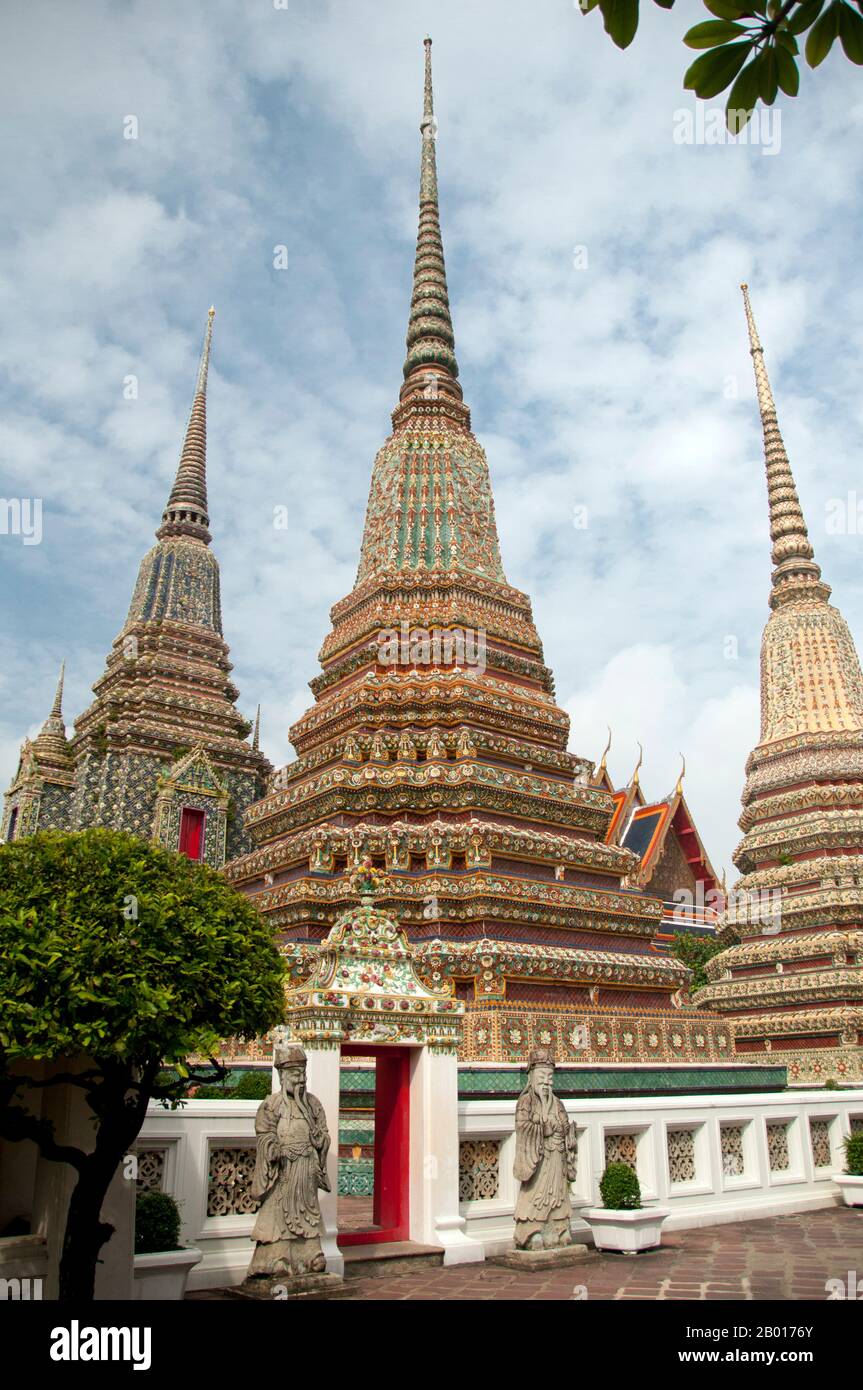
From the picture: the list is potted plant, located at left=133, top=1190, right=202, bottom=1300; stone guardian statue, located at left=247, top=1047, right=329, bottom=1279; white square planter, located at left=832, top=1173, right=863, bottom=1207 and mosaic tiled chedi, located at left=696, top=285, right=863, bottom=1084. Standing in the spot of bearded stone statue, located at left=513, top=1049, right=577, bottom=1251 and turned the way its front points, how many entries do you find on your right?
2

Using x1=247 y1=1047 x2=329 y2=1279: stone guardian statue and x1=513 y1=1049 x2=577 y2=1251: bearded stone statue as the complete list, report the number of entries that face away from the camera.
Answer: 0

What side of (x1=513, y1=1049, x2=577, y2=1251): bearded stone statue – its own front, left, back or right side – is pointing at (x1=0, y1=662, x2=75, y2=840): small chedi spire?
back

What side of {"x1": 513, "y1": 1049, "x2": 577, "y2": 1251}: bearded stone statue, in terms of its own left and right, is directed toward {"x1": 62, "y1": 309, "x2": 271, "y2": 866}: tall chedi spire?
back

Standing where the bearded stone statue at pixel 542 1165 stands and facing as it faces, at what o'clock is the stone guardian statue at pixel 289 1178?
The stone guardian statue is roughly at 3 o'clock from the bearded stone statue.

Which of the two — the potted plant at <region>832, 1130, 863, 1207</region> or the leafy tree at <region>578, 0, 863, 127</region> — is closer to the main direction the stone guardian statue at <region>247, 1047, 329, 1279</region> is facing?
the leafy tree

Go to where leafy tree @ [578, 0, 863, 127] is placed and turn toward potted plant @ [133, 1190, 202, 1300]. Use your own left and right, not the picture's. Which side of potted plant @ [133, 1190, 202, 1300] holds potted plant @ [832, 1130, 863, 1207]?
right

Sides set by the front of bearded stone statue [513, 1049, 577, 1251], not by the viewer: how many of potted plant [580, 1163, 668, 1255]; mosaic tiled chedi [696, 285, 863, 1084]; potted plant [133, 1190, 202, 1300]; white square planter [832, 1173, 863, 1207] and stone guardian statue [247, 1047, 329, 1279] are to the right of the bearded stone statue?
2

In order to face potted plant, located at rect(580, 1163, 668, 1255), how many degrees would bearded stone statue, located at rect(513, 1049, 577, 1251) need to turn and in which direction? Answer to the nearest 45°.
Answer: approximately 90° to its left

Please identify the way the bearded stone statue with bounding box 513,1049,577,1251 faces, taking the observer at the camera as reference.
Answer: facing the viewer and to the right of the viewer

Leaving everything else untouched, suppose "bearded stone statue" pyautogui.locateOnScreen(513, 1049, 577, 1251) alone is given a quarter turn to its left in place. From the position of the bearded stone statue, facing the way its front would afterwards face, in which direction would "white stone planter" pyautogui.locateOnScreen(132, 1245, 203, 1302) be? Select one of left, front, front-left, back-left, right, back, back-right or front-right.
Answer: back

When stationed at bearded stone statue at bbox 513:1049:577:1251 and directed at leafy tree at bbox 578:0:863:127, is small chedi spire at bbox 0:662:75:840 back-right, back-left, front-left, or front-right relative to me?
back-right

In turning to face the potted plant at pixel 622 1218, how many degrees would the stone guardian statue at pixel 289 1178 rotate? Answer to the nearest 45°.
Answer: approximately 90° to its left
